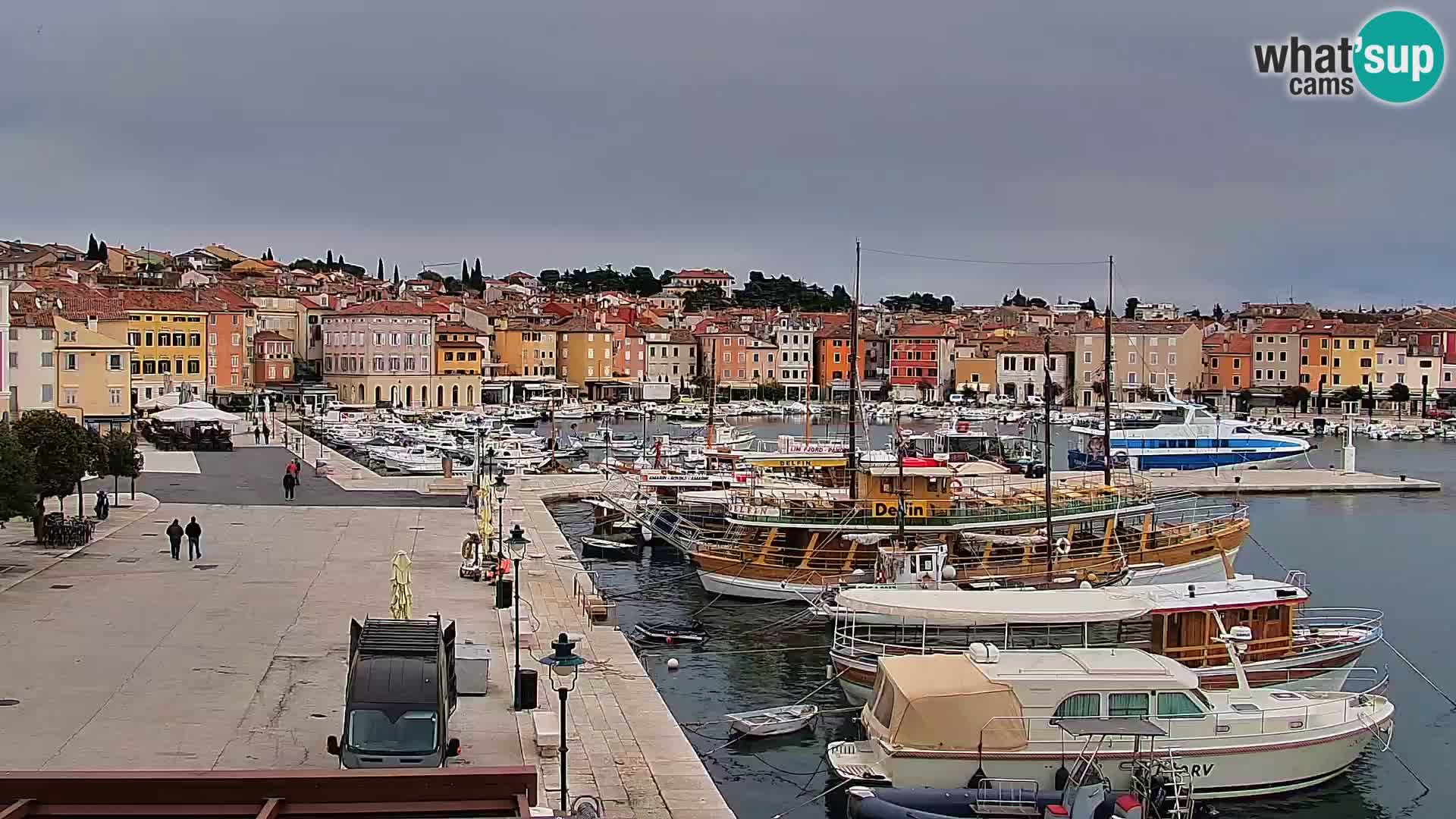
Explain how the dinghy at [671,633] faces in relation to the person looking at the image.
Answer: facing to the left of the viewer

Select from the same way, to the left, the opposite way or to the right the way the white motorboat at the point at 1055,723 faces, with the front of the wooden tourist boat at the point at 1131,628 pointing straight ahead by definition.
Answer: the same way

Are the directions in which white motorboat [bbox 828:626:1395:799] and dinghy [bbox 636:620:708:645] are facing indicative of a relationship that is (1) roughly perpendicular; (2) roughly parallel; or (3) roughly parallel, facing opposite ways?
roughly parallel, facing opposite ways

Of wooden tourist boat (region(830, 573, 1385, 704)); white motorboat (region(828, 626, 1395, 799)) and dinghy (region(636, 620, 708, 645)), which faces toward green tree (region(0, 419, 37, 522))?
the dinghy

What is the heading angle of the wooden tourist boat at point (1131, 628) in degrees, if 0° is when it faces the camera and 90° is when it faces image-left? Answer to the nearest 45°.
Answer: approximately 270°

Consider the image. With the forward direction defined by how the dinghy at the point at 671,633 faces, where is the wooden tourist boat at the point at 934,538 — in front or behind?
behind

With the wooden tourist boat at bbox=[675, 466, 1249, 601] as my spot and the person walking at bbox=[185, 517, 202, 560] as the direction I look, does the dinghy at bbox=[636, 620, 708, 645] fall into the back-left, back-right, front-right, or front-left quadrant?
front-left

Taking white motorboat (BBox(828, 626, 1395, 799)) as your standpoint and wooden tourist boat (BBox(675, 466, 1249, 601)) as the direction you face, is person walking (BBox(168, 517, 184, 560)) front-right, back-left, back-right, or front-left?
front-left

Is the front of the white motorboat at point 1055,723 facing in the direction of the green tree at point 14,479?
no

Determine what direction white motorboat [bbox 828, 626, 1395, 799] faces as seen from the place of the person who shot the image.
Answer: facing to the right of the viewer
